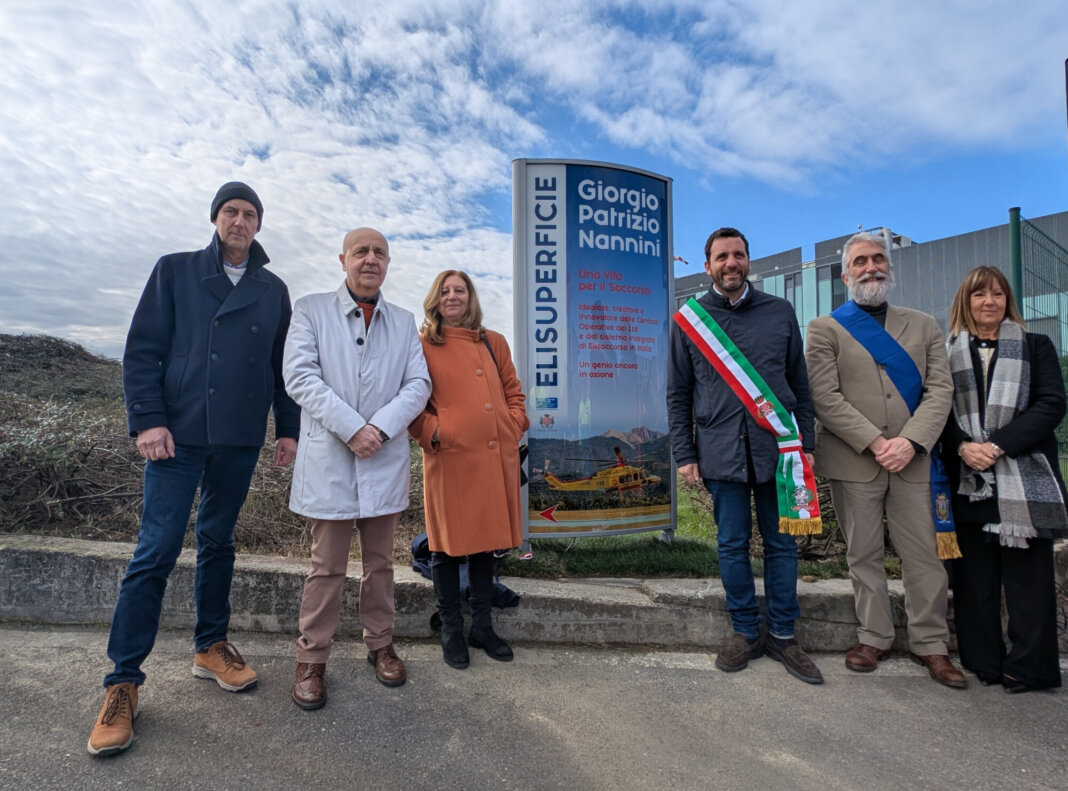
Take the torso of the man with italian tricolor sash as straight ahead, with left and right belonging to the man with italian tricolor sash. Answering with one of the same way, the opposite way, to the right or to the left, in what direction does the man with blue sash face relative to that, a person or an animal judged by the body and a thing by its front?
the same way

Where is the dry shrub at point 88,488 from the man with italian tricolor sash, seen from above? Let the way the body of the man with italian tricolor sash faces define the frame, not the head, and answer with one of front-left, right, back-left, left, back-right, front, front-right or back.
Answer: right

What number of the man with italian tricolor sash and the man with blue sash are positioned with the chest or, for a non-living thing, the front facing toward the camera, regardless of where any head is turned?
2

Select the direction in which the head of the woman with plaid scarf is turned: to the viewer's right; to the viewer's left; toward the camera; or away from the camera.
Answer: toward the camera

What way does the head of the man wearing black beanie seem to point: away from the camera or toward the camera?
toward the camera

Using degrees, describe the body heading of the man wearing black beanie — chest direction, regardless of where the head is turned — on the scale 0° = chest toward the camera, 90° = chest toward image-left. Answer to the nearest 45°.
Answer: approximately 0°

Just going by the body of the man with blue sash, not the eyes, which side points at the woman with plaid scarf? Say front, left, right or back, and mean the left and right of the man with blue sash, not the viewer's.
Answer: left

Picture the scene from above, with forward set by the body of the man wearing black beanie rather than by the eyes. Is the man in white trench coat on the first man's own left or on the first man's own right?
on the first man's own left

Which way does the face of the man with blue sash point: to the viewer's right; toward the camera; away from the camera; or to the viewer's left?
toward the camera

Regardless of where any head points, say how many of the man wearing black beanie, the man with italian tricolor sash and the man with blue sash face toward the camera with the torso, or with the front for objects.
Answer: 3

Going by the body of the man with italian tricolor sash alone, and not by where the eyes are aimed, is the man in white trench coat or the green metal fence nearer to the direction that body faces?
the man in white trench coat

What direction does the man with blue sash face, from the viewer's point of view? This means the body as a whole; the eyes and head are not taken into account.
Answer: toward the camera

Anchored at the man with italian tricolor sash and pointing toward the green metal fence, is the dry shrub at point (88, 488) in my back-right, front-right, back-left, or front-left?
back-left

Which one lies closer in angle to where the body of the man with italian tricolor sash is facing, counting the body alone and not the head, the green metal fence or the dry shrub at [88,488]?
the dry shrub

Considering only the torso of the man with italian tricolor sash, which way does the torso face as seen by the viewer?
toward the camera

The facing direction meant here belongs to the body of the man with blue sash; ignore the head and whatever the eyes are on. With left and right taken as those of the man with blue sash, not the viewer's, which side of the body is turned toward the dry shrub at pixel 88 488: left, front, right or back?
right

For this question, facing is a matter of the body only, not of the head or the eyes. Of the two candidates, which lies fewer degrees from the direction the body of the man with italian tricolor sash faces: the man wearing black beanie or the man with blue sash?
the man wearing black beanie
